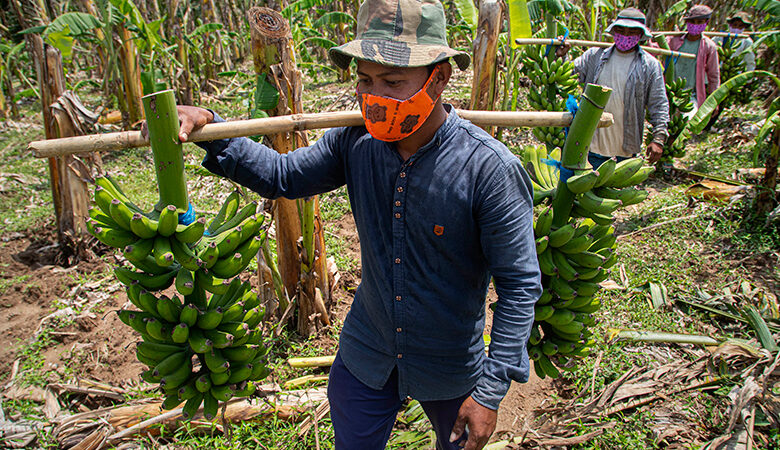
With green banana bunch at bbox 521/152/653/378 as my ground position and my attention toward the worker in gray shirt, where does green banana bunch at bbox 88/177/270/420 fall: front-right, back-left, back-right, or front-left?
back-left

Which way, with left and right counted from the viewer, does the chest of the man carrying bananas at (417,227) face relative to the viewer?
facing the viewer and to the left of the viewer

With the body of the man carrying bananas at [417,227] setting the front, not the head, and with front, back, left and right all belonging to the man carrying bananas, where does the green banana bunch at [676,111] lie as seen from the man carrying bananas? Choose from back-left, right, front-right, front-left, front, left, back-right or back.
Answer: back

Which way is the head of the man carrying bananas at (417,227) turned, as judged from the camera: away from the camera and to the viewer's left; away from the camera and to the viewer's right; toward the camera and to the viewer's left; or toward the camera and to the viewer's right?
toward the camera and to the viewer's left

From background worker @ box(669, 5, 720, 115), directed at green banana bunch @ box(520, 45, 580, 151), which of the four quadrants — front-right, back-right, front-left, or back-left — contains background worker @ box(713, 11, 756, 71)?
back-right

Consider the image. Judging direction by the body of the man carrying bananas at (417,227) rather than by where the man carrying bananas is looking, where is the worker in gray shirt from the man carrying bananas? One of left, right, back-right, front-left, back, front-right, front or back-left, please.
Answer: back

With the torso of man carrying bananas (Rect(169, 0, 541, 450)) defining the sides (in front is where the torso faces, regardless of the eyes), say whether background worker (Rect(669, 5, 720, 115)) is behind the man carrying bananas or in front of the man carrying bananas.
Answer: behind

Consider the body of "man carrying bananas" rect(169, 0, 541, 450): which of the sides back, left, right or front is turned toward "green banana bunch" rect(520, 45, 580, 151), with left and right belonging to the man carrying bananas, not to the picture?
back

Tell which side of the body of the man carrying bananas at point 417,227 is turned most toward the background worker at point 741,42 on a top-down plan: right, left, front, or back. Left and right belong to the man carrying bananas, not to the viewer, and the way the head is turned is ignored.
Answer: back
